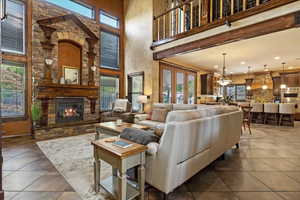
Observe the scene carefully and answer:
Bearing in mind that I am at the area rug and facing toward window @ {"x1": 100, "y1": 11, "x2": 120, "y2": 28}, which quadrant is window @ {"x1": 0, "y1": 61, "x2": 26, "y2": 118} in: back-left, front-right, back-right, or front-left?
front-left

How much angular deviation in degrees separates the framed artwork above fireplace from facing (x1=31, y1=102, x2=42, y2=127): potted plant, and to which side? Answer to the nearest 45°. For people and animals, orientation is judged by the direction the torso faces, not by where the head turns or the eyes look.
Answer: approximately 90° to its right

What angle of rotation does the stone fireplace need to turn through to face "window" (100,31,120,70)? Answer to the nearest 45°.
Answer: approximately 90° to its left

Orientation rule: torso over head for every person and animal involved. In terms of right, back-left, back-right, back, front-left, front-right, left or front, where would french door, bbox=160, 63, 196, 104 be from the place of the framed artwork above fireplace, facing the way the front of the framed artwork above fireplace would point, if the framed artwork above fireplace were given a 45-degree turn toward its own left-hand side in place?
front

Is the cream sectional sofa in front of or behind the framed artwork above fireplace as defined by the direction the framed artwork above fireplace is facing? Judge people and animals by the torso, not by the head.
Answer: in front

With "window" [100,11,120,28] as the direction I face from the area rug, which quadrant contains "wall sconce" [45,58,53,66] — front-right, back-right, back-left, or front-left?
front-left

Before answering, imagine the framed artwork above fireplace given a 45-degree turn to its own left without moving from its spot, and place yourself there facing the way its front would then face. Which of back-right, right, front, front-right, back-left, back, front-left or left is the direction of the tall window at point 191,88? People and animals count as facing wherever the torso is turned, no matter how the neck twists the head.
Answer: front

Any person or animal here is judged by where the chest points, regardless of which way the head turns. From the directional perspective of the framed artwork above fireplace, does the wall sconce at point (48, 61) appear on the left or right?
on its right

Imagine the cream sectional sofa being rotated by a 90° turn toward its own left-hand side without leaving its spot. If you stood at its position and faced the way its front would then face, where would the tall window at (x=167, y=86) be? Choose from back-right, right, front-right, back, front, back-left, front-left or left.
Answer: back-right

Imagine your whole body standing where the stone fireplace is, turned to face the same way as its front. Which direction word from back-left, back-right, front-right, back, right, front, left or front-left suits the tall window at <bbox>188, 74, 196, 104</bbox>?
front-left

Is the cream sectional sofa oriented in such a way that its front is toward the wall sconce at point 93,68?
yes

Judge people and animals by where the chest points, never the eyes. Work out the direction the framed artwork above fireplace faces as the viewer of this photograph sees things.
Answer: facing the viewer and to the right of the viewer

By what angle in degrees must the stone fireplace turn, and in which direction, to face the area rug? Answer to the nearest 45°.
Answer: approximately 45° to its right

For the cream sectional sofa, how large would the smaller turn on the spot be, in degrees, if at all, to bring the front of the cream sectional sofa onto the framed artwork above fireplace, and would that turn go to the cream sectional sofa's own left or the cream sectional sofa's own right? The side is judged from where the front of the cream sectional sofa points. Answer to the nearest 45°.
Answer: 0° — it already faces it

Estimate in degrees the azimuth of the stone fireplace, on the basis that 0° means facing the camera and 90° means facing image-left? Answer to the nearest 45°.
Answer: approximately 315°

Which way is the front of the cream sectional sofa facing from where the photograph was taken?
facing away from the viewer and to the left of the viewer
